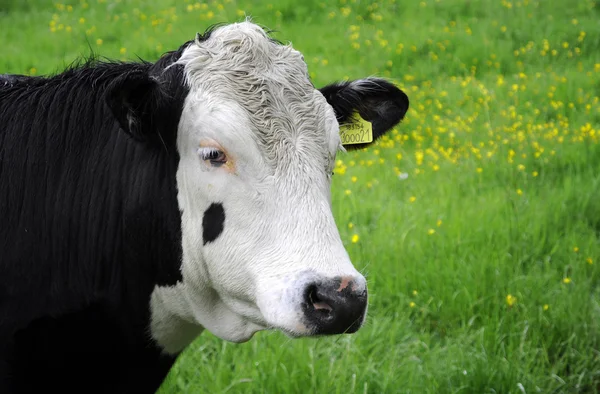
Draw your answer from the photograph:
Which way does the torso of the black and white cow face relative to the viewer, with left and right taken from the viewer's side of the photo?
facing the viewer and to the right of the viewer
